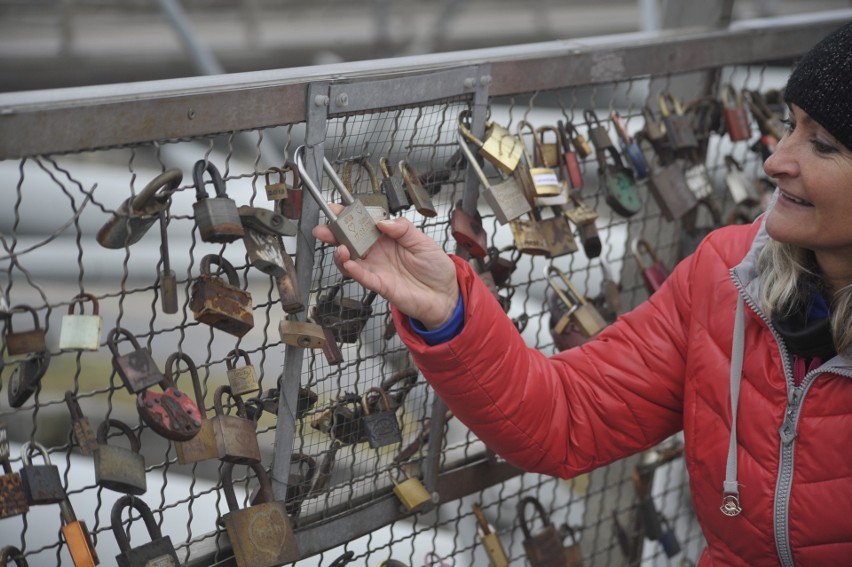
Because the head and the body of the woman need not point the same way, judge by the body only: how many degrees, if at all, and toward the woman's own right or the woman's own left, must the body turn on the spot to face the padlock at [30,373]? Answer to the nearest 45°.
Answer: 0° — they already face it

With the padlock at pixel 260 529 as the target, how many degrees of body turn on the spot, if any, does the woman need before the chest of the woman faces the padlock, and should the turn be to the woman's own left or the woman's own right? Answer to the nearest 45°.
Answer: approximately 45° to the woman's own right

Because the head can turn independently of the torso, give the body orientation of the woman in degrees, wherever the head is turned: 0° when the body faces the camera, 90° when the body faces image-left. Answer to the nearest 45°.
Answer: approximately 45°

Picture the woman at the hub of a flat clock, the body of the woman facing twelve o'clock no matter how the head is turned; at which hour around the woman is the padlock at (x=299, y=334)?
The padlock is roughly at 1 o'clock from the woman.

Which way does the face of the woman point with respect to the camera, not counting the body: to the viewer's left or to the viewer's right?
to the viewer's left

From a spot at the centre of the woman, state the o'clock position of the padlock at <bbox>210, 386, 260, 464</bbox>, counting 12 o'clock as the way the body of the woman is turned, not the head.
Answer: The padlock is roughly at 1 o'clock from the woman.
